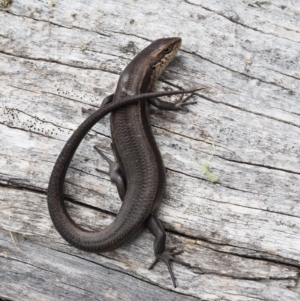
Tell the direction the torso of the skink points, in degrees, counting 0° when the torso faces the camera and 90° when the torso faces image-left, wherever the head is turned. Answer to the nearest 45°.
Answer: approximately 225°
